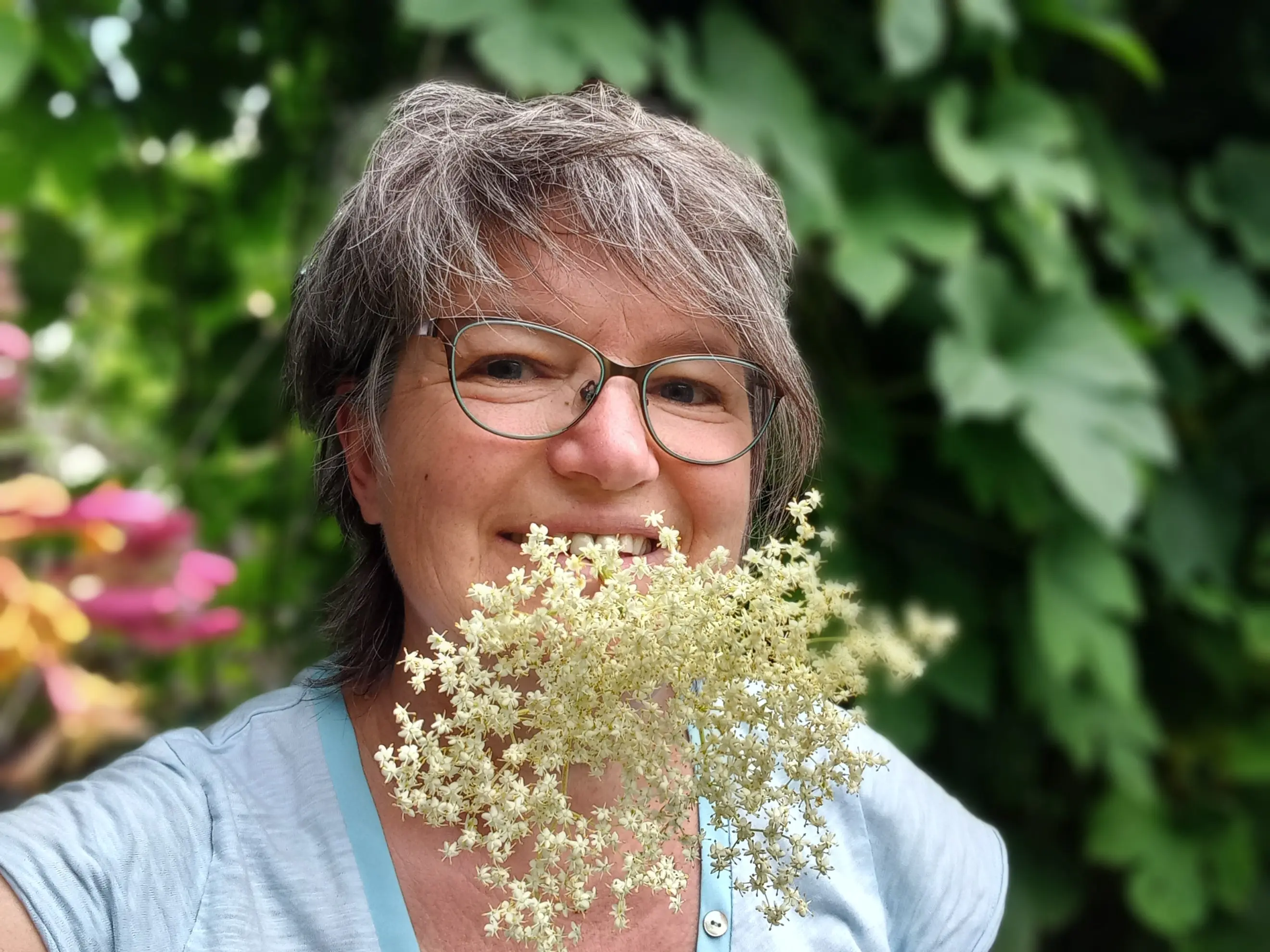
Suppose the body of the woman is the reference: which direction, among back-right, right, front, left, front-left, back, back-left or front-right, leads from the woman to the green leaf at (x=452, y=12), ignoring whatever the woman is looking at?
back

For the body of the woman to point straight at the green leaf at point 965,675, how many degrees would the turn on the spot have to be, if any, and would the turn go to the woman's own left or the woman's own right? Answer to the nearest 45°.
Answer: approximately 135° to the woman's own left

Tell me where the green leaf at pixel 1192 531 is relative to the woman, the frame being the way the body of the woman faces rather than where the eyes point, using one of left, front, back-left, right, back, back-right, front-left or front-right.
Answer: back-left

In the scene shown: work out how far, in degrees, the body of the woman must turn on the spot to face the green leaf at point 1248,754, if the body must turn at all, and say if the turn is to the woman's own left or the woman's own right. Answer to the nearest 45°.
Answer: approximately 135° to the woman's own left

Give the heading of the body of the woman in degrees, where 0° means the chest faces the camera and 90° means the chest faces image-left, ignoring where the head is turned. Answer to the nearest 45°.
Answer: approximately 0°

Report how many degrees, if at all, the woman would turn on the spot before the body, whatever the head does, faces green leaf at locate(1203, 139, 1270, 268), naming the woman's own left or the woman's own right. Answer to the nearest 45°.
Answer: approximately 135° to the woman's own left

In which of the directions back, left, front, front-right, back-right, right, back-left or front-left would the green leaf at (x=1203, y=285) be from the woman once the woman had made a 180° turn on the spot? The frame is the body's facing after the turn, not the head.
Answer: front-right
